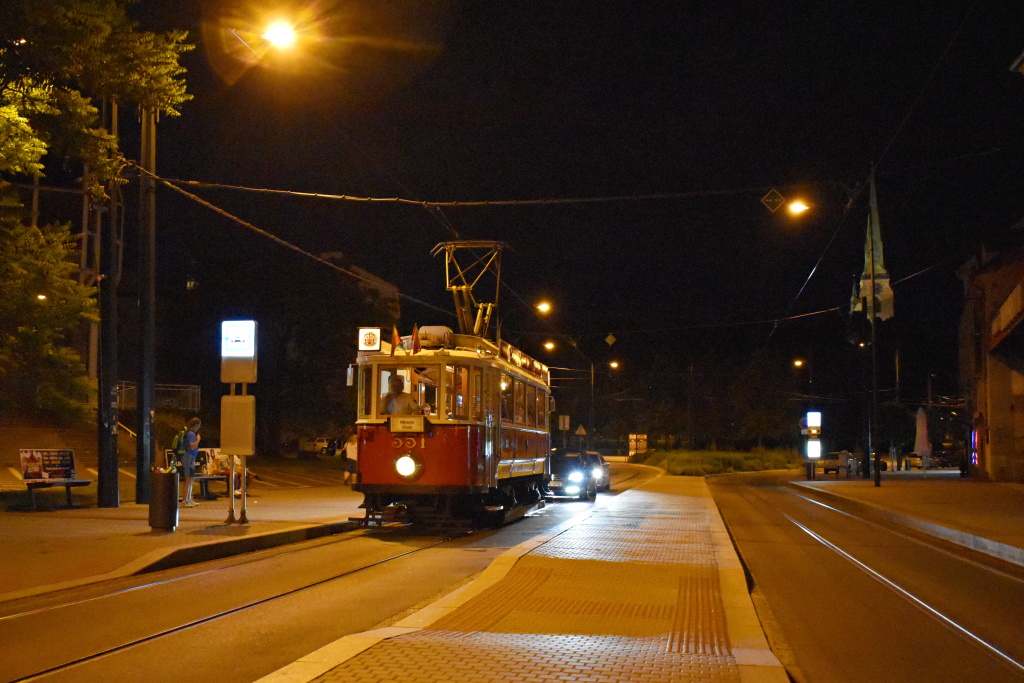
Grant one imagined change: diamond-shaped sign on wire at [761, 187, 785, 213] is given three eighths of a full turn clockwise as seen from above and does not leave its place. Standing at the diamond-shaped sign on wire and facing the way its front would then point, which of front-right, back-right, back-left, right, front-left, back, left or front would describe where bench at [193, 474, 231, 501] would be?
front-left

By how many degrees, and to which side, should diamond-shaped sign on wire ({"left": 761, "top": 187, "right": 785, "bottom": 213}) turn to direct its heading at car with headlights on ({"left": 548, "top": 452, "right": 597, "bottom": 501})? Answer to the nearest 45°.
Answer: approximately 135° to its right

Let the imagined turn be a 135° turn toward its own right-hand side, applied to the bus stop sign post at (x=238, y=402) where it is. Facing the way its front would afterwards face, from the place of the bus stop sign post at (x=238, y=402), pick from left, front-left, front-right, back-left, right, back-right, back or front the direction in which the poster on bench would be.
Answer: front

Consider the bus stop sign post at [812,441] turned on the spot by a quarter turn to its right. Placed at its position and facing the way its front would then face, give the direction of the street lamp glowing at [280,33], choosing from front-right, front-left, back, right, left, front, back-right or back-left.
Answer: left

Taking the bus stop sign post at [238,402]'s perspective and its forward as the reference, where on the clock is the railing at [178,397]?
The railing is roughly at 6 o'clock from the bus stop sign post.

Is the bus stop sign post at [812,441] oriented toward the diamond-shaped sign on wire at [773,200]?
yes

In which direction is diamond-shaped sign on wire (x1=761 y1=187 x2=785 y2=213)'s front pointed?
toward the camera

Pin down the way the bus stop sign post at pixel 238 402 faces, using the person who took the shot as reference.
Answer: facing the viewer

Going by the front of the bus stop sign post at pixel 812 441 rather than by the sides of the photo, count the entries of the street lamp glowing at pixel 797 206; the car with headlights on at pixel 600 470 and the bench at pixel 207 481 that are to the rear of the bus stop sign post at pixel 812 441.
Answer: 0

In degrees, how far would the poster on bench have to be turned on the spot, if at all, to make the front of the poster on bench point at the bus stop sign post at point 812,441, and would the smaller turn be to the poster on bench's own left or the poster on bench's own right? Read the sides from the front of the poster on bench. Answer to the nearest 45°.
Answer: approximately 135° to the poster on bench's own left
